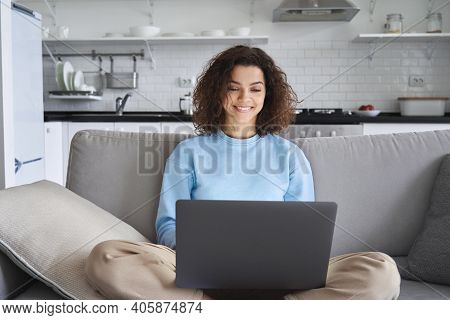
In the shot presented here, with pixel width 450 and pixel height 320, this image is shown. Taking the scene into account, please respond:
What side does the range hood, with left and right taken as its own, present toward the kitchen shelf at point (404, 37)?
left

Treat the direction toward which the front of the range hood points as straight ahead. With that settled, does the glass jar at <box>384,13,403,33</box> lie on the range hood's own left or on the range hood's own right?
on the range hood's own left

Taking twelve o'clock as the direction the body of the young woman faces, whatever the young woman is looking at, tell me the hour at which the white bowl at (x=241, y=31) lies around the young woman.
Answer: The white bowl is roughly at 6 o'clock from the young woman.

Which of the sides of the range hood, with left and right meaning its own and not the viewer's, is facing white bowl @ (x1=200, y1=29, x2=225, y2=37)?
right

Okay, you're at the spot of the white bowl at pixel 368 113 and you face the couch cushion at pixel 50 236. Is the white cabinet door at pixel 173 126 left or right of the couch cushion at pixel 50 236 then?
right

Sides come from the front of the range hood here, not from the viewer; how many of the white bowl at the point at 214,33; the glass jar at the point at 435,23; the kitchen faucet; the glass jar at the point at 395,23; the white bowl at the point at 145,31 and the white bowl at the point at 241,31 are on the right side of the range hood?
4

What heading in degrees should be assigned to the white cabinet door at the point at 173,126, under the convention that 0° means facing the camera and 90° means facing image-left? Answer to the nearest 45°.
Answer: approximately 0°

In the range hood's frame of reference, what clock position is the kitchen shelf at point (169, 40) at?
The kitchen shelf is roughly at 3 o'clock from the range hood.
